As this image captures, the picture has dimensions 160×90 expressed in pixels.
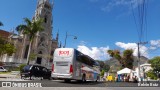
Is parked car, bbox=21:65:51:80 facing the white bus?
no

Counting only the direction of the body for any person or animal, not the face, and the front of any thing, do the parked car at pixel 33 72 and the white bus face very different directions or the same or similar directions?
same or similar directions

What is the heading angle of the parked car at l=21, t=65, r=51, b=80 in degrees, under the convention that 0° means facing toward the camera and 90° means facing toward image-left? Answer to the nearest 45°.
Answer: approximately 225°

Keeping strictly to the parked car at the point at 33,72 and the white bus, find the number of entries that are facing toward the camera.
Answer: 0
